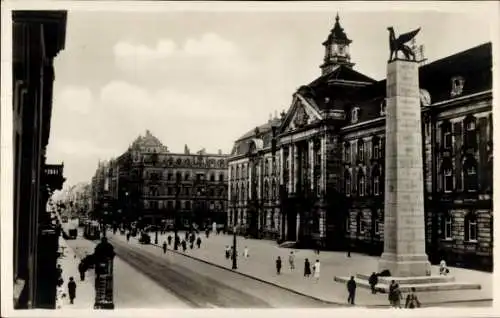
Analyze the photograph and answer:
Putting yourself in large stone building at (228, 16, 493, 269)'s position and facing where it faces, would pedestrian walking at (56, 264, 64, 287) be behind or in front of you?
in front

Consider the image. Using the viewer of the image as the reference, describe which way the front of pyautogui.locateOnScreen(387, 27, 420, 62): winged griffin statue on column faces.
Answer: facing to the left of the viewer

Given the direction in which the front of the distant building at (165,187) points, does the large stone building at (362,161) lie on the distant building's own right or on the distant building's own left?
on the distant building's own left

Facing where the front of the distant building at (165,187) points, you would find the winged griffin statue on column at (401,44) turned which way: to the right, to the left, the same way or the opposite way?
to the right

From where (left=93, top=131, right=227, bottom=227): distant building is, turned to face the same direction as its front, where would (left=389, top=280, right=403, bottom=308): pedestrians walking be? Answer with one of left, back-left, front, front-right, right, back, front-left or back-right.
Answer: front-left

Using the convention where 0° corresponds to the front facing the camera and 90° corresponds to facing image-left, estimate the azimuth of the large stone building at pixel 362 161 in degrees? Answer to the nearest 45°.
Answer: approximately 45°

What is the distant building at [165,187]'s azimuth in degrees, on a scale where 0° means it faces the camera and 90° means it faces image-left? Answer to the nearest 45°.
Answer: approximately 0°

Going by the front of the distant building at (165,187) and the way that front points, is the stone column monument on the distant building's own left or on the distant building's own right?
on the distant building's own left

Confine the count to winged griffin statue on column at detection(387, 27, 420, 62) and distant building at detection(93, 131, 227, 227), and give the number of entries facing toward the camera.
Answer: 1

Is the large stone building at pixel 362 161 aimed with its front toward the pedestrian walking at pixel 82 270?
yes
